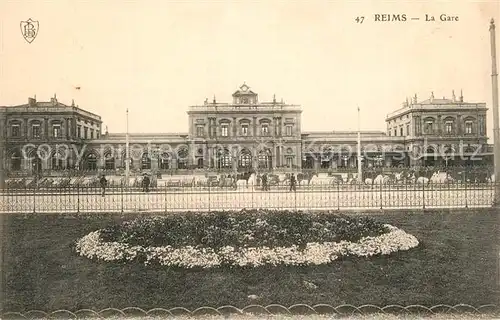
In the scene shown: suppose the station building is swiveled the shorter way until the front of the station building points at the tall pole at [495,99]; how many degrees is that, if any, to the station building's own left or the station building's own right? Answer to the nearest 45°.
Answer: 0° — it already faces it

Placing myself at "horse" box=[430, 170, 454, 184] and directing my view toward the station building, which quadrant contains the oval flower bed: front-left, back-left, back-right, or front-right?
back-left

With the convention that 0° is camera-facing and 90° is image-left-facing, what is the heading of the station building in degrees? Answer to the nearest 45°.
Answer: approximately 0°

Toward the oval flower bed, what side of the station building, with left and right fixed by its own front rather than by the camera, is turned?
front

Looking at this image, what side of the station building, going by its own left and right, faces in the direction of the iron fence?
front

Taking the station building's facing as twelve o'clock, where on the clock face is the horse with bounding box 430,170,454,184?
The horse is roughly at 11 o'clock from the station building.
